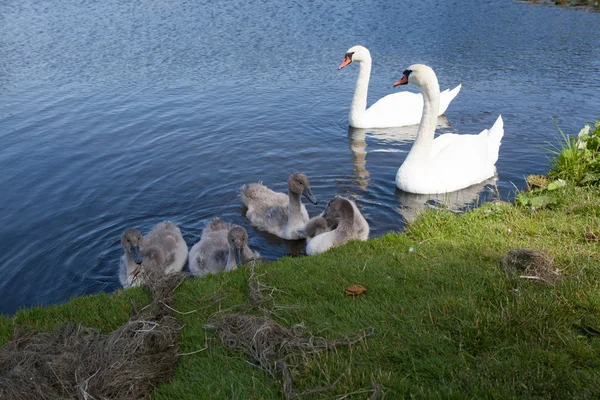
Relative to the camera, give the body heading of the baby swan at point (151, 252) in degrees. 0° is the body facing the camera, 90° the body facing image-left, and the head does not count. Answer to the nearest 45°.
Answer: approximately 45°

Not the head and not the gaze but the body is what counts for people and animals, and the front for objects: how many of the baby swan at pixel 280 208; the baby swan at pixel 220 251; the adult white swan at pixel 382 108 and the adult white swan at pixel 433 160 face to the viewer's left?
2

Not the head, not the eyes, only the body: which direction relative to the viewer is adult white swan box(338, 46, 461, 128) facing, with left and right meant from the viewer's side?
facing to the left of the viewer

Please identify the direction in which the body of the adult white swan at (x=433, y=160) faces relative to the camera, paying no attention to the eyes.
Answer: to the viewer's left

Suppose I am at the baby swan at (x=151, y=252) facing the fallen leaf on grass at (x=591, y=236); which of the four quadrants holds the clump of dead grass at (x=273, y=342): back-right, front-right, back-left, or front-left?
front-right

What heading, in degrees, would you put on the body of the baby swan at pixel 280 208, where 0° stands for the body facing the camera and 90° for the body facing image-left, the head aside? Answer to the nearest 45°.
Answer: approximately 315°

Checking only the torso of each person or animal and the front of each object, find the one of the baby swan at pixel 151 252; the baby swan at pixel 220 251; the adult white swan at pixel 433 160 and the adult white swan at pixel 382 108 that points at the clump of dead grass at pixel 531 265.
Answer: the baby swan at pixel 220 251

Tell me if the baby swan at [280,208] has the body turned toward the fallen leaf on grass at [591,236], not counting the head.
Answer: yes

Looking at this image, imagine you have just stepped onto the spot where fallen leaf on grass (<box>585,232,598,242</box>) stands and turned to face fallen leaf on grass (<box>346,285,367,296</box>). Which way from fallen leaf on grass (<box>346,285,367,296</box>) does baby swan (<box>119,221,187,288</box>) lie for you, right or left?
right

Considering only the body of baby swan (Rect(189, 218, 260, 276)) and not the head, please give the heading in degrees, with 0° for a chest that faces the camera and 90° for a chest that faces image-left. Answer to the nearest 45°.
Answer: approximately 315°

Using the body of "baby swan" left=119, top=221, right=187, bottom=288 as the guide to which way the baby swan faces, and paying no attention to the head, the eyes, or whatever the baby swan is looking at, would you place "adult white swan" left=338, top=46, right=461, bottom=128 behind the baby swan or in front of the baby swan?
behind

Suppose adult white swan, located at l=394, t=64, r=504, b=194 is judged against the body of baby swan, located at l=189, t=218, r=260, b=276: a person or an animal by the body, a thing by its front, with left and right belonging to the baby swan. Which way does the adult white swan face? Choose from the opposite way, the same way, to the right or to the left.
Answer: to the right

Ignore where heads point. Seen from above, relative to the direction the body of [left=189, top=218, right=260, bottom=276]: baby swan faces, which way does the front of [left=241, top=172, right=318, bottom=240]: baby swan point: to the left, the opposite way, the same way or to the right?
the same way

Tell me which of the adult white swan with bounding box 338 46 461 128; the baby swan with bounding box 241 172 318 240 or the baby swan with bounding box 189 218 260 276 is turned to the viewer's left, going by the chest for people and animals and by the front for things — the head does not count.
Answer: the adult white swan

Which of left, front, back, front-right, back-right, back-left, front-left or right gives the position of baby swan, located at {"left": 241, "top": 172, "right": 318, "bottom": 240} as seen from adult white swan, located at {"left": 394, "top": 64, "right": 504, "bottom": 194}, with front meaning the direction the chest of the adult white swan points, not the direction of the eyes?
front-left
